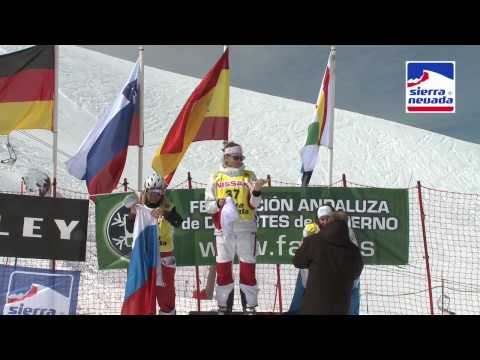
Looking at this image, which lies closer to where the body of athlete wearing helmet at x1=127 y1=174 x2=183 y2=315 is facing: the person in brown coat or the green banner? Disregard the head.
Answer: the person in brown coat

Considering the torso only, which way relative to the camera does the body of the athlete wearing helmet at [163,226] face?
toward the camera

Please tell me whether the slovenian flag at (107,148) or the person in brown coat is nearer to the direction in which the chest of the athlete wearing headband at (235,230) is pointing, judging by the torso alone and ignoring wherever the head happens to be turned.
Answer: the person in brown coat

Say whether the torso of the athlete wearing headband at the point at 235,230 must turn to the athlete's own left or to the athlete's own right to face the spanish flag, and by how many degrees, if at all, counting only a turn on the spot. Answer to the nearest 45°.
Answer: approximately 180°

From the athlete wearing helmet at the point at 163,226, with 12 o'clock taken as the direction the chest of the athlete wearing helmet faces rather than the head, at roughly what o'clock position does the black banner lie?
The black banner is roughly at 4 o'clock from the athlete wearing helmet.

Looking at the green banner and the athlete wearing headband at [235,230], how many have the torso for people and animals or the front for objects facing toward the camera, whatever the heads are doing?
2

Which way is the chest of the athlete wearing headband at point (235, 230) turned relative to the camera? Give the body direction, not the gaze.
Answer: toward the camera

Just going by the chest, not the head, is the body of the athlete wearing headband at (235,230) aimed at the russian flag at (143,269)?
no

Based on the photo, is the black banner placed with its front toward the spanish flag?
no

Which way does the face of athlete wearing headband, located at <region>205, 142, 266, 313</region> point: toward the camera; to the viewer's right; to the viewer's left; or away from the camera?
toward the camera

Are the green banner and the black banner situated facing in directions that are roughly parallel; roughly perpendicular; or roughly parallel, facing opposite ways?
roughly parallel

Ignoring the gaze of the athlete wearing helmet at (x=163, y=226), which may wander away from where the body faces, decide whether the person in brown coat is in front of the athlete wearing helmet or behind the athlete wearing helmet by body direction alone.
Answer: in front

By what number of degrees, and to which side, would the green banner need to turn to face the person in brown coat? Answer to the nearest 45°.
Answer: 0° — it already faces them

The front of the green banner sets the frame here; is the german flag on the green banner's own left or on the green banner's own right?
on the green banner's own right

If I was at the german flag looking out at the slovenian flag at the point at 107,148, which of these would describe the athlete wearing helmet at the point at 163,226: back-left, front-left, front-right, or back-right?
front-right

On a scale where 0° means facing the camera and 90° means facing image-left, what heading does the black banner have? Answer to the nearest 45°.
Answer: approximately 0°
